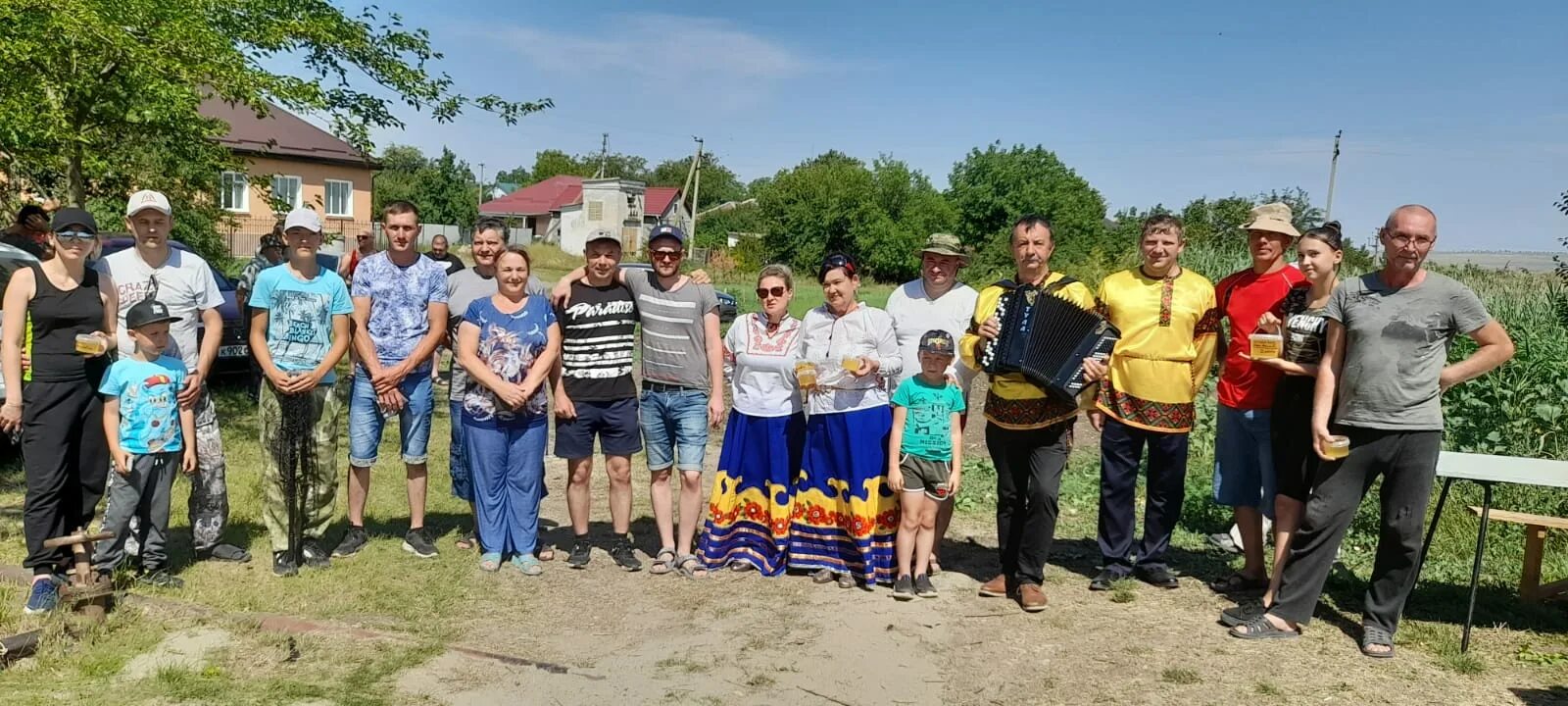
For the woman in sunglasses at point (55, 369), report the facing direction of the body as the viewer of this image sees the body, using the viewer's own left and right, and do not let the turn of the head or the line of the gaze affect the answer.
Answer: facing the viewer

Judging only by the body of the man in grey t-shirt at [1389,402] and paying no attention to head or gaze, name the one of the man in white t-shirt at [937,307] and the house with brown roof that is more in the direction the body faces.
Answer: the man in white t-shirt

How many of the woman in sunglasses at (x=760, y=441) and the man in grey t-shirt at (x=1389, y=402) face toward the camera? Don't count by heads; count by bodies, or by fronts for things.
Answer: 2

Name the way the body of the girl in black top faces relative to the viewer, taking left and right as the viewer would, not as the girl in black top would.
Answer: facing the viewer and to the left of the viewer

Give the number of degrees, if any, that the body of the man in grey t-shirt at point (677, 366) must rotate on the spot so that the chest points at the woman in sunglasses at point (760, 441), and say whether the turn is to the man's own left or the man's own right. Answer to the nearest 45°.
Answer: approximately 90° to the man's own left

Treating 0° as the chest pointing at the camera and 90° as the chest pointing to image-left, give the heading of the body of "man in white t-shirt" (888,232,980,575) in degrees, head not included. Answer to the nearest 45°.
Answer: approximately 0°

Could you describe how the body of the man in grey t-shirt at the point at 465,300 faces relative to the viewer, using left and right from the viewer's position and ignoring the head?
facing the viewer

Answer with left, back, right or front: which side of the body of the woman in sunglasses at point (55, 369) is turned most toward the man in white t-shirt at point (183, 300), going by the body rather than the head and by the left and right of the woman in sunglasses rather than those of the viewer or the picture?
left

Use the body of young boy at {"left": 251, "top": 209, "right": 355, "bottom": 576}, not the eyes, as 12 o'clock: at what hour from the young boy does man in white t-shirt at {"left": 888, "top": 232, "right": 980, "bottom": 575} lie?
The man in white t-shirt is roughly at 10 o'clock from the young boy.

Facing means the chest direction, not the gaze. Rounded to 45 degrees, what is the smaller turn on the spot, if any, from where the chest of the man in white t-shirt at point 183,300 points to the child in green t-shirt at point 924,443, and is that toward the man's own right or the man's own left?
approximately 45° to the man's own left

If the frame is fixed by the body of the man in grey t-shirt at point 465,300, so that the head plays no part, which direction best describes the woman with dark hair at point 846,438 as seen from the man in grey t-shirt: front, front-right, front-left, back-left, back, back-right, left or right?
front-left

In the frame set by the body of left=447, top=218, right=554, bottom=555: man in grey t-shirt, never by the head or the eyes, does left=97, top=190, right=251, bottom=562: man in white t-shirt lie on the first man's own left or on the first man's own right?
on the first man's own right

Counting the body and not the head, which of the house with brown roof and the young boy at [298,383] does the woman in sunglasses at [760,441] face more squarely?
the young boy

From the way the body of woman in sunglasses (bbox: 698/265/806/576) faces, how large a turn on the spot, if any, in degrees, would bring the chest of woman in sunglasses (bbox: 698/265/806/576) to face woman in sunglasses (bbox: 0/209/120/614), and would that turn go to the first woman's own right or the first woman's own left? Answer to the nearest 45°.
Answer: approximately 90° to the first woman's own right

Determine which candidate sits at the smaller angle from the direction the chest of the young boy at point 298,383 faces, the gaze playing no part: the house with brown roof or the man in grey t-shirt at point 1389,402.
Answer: the man in grey t-shirt

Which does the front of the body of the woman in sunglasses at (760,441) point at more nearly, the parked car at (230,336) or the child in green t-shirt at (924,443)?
the child in green t-shirt
